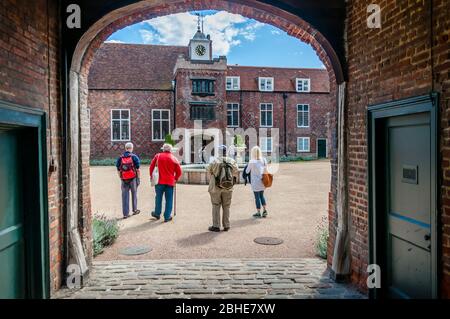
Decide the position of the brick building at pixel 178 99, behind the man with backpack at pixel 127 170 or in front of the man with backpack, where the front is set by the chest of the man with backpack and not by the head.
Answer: in front

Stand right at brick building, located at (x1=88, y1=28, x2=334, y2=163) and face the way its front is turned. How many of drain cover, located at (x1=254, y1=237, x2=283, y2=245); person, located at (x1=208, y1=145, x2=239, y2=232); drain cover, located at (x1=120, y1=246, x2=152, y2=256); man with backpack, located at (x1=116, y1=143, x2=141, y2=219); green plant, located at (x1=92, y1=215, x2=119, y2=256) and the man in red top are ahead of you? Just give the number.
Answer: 6

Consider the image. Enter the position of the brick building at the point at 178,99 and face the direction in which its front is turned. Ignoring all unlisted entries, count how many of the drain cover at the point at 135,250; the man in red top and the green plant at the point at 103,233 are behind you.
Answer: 0

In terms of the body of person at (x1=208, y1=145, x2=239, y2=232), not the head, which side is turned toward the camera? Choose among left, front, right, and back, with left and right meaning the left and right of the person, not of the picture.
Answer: back

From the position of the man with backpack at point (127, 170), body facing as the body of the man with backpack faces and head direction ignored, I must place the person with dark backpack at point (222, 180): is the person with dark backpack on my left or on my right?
on my right

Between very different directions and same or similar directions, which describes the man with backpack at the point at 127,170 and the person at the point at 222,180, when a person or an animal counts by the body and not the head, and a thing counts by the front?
same or similar directions

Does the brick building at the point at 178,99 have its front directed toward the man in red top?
yes

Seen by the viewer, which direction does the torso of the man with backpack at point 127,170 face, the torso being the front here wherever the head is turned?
away from the camera

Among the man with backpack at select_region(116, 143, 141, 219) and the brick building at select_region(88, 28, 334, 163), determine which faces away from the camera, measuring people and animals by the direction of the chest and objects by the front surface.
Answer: the man with backpack

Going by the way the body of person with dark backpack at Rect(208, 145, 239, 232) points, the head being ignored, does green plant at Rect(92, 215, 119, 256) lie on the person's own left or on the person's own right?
on the person's own left

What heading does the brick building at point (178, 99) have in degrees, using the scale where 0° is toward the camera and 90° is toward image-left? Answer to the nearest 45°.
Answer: approximately 0°

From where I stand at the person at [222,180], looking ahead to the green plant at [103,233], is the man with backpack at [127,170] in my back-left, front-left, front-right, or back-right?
front-right

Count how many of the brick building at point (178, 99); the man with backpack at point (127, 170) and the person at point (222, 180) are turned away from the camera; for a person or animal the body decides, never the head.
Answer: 2

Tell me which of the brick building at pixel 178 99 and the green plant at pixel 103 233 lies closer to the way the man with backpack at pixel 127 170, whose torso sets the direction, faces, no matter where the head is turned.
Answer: the brick building

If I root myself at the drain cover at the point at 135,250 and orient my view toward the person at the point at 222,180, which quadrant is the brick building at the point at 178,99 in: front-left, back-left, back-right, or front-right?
front-left

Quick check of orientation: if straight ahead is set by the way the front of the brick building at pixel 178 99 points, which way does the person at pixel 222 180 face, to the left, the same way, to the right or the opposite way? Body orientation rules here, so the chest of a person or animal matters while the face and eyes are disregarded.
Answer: the opposite way
